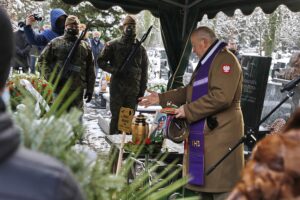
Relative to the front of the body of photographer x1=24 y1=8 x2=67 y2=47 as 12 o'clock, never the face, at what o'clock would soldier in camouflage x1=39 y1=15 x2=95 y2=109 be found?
The soldier in camouflage is roughly at 1 o'clock from the photographer.

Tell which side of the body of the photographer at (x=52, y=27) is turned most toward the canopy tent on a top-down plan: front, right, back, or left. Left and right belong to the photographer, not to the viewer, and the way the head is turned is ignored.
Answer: front

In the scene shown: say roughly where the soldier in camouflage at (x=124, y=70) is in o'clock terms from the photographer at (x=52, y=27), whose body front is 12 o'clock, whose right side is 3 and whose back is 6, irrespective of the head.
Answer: The soldier in camouflage is roughly at 12 o'clock from the photographer.
